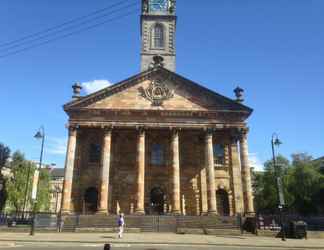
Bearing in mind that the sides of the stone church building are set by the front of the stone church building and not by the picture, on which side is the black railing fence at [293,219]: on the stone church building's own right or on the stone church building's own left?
on the stone church building's own left

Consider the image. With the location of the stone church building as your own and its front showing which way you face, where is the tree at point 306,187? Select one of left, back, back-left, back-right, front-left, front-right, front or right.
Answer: back-left

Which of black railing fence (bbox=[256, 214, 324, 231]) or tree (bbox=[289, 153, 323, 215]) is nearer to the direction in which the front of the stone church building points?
the black railing fence

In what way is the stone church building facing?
toward the camera
